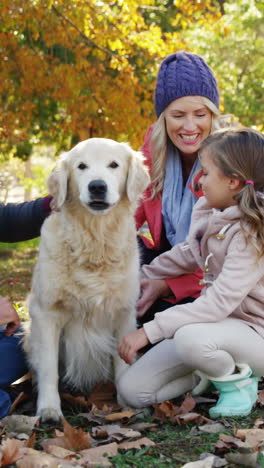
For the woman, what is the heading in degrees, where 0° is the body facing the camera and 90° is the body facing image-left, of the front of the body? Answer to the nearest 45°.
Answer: approximately 0°

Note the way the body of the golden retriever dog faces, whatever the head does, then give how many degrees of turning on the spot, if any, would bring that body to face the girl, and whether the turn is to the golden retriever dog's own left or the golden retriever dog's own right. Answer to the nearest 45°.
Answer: approximately 45° to the golden retriever dog's own left

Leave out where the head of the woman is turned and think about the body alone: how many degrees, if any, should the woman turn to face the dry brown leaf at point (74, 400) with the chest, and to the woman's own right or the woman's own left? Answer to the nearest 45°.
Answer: approximately 45° to the woman's own right

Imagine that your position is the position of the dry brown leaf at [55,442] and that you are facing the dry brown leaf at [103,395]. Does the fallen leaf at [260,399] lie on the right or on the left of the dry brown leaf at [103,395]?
right

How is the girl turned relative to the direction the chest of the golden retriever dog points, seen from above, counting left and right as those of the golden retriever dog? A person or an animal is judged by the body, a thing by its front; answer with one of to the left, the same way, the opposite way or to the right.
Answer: to the right

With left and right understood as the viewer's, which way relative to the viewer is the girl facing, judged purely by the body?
facing to the left of the viewer

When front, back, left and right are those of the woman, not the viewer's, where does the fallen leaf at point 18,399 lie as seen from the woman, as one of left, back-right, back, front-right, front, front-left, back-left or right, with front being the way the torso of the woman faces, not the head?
front-right

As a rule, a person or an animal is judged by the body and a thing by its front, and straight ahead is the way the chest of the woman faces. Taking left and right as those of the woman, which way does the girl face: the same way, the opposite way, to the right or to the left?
to the right

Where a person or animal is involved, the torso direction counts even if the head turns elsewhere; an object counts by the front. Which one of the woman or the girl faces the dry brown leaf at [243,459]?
the woman
